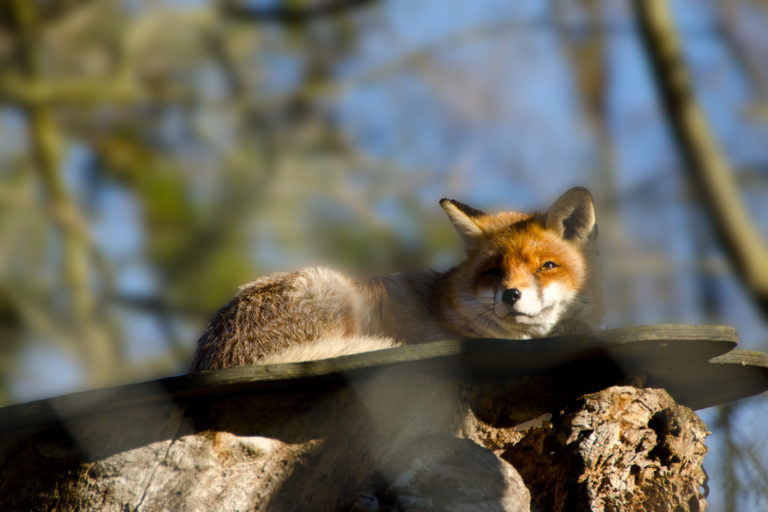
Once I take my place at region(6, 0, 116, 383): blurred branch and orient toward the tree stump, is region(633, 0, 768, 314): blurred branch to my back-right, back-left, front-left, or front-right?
front-left

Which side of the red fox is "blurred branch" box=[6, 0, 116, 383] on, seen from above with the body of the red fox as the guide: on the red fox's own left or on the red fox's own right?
on the red fox's own left

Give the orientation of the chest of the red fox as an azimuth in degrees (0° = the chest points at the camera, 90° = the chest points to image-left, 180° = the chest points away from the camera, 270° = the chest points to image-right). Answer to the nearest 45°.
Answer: approximately 270°

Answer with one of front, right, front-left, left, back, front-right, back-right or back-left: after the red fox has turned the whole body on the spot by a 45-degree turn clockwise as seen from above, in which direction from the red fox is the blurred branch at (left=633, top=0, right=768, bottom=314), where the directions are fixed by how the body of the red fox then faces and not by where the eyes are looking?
left
